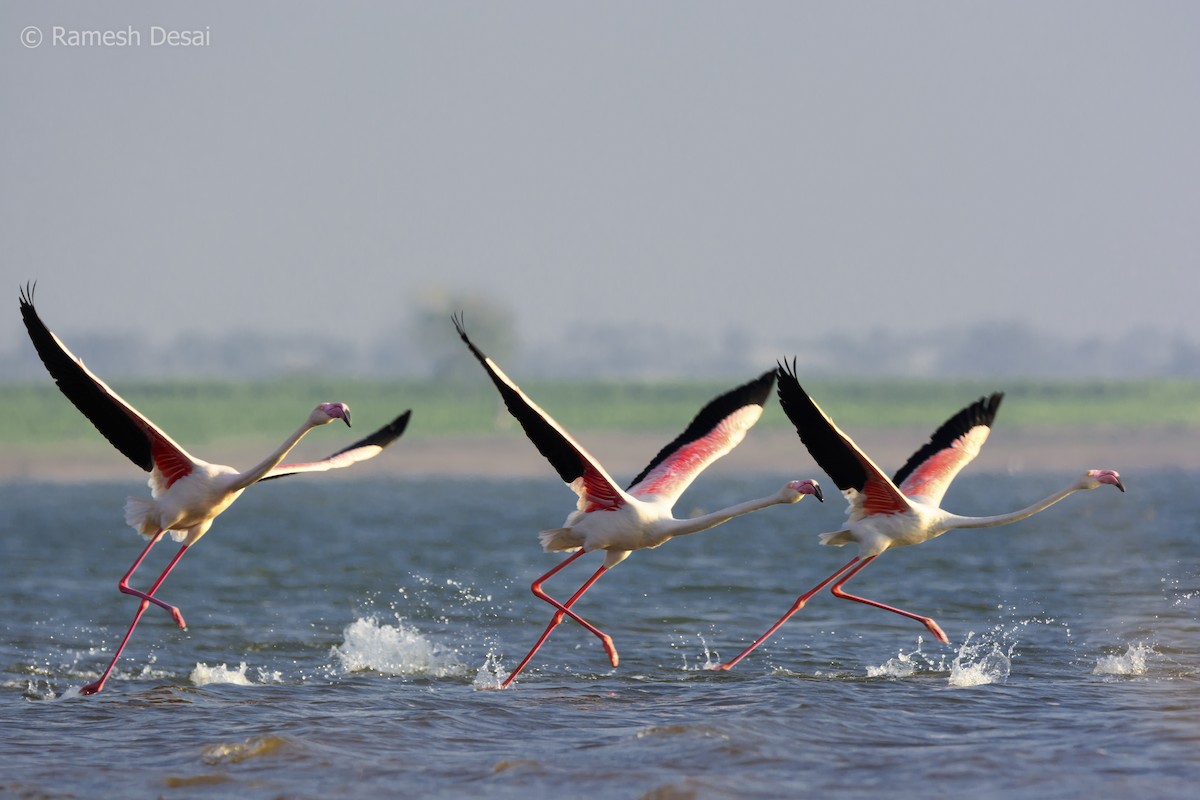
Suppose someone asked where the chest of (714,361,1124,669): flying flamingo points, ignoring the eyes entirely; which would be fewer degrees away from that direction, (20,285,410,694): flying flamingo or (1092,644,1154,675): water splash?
the water splash

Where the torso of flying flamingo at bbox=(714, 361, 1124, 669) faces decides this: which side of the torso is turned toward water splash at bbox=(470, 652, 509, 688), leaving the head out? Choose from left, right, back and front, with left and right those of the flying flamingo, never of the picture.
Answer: back

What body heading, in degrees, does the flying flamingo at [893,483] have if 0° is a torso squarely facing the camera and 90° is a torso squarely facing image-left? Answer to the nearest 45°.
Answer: approximately 270°

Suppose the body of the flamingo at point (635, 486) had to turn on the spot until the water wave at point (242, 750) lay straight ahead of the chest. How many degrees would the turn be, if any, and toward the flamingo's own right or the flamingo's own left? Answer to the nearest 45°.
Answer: approximately 135° to the flamingo's own right

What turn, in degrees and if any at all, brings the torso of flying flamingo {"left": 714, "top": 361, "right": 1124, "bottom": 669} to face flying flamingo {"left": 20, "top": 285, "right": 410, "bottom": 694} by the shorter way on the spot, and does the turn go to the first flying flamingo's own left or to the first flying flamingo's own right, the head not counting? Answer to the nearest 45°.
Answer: approximately 180°

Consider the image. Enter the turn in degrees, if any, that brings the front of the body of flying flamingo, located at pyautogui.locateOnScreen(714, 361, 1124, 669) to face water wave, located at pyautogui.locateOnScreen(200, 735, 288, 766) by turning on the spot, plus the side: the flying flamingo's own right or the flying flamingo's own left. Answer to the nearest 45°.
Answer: approximately 135° to the flying flamingo's own right

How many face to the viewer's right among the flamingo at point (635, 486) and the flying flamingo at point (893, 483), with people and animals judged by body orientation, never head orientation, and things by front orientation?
2

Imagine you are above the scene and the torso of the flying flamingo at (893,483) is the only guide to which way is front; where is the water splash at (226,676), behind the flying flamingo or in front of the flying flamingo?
behind

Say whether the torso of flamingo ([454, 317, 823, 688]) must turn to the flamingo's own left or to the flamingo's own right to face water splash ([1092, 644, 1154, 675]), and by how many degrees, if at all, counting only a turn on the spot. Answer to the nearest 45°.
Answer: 0° — it already faces it

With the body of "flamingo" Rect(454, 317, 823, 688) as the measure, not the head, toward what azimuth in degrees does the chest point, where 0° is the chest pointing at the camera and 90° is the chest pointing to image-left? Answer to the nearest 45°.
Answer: approximately 270°
